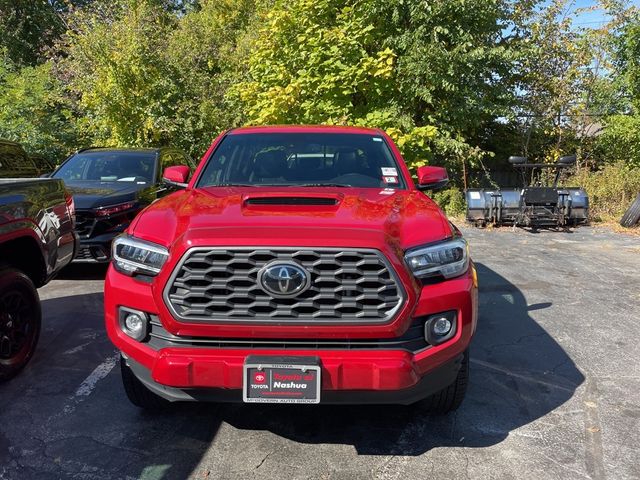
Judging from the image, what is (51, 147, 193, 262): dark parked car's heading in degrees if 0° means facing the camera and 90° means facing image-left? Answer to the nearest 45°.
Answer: approximately 45°

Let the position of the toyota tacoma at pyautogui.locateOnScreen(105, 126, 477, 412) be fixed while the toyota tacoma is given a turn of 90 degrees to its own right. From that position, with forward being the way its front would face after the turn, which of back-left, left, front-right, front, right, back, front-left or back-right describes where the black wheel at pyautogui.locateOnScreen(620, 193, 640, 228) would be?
back-right

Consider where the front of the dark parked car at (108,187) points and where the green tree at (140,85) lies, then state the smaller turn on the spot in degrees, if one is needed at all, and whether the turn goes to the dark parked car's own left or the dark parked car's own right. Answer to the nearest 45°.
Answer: approximately 135° to the dark parked car's own right

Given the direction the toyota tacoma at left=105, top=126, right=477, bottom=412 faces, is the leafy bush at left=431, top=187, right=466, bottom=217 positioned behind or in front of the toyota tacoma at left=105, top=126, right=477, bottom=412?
behind
